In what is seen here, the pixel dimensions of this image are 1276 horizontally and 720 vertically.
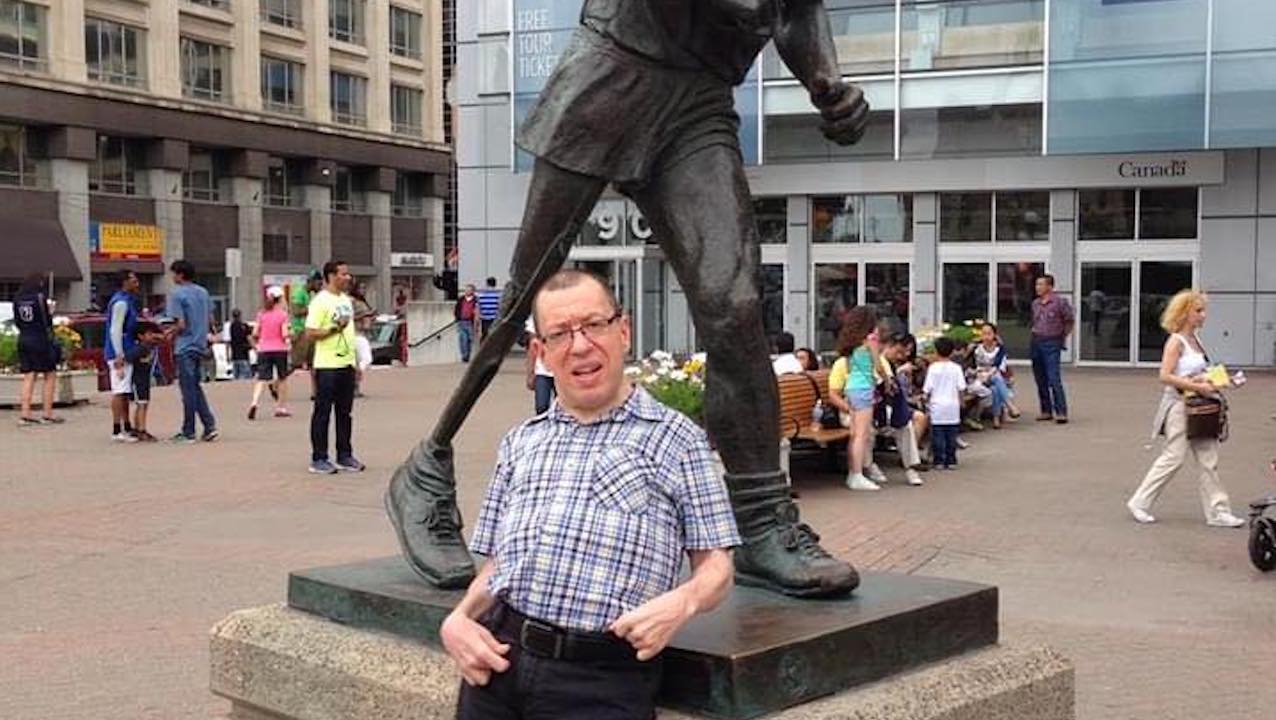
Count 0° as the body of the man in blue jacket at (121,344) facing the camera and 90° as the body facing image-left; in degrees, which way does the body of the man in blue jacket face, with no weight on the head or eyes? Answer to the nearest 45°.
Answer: approximately 270°

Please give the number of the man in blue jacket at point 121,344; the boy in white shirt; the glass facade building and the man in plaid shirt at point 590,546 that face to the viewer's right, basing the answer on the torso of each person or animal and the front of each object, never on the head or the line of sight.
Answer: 1

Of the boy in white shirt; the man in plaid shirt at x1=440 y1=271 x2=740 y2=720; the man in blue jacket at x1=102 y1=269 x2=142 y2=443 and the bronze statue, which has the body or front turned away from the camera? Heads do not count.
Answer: the boy in white shirt

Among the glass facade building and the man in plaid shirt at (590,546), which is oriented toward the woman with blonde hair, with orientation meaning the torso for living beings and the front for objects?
the glass facade building

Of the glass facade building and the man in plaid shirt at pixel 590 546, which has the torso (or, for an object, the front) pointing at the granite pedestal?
the glass facade building

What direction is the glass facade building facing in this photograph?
toward the camera

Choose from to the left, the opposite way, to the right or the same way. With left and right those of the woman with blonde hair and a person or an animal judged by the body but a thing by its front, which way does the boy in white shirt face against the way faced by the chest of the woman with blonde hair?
to the left

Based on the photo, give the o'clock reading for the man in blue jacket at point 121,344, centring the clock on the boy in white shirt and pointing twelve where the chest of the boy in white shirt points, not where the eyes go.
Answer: The man in blue jacket is roughly at 9 o'clock from the boy in white shirt.

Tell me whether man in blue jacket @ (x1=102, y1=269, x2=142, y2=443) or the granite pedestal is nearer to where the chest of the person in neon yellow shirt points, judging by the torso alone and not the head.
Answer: the granite pedestal

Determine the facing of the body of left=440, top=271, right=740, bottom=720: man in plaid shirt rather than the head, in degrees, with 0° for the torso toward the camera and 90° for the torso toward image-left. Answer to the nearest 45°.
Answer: approximately 0°

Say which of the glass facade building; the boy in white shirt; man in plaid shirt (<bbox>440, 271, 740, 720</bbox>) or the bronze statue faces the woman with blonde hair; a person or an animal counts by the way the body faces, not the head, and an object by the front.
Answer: the glass facade building

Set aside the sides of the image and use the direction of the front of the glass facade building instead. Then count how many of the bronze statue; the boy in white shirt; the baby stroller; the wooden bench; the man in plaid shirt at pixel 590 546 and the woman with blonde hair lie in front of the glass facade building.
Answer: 6

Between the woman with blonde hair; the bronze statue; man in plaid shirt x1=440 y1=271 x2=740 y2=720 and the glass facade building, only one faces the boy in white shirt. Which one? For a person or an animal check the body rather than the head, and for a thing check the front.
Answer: the glass facade building

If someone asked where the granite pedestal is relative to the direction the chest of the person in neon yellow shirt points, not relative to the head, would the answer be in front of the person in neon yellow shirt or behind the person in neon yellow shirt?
in front

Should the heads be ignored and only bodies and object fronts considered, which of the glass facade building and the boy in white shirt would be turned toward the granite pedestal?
the glass facade building

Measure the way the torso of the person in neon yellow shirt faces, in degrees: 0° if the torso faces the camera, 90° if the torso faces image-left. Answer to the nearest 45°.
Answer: approximately 315°
